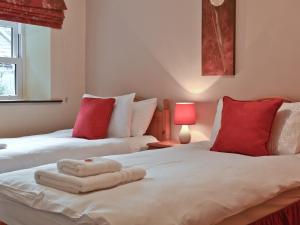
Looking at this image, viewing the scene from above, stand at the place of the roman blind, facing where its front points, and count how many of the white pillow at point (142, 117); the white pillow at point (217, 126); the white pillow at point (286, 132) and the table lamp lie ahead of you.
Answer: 4

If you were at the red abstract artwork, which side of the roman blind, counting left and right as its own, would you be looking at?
front

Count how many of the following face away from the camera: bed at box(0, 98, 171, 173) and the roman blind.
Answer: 0

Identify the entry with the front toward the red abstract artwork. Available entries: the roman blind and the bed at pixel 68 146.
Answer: the roman blind

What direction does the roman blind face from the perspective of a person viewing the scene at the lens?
facing the viewer and to the right of the viewer

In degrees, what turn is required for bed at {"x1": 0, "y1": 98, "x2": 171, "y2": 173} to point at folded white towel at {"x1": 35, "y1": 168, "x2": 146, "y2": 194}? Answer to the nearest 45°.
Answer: approximately 45° to its left

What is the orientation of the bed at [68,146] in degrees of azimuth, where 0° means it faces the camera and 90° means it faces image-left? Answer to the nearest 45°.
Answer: approximately 45°

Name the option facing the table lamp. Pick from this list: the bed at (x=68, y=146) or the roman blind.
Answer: the roman blind

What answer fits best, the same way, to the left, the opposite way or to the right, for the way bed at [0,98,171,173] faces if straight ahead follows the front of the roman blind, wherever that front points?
to the right

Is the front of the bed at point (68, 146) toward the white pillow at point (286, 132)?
no

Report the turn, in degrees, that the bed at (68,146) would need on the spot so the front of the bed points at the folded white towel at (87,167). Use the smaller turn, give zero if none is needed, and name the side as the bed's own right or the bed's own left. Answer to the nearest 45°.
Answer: approximately 45° to the bed's own left

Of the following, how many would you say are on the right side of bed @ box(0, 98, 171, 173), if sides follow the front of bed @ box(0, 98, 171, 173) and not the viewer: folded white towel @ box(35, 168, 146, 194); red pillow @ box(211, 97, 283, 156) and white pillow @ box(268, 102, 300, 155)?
0

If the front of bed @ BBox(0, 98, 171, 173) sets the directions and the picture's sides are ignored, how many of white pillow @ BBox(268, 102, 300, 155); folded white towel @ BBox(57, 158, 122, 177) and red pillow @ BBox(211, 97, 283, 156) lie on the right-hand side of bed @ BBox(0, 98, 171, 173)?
0

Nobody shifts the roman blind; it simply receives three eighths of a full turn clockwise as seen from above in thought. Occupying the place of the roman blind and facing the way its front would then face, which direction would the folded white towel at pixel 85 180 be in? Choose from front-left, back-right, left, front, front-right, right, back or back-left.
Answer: left

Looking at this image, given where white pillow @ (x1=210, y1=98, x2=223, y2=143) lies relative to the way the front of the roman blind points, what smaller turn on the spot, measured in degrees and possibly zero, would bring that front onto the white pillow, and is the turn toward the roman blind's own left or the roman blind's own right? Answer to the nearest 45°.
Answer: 0° — it already faces it

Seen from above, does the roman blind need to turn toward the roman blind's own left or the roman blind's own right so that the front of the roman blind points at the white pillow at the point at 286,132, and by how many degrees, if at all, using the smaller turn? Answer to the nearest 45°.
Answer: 0° — it already faces it

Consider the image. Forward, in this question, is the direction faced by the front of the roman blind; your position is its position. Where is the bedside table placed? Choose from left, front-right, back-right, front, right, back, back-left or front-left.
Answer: front
